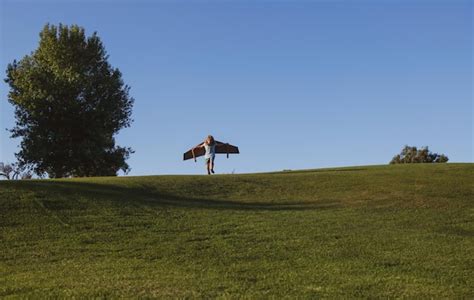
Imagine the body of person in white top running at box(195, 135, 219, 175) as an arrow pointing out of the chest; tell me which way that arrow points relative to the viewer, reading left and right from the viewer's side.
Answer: facing the viewer

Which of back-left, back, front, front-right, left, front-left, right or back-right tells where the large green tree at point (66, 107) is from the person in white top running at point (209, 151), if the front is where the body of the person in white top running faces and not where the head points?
back-right
